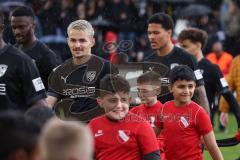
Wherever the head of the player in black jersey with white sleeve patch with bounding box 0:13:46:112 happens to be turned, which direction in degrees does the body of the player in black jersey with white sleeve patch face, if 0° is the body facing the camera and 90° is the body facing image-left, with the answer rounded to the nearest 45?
approximately 45°

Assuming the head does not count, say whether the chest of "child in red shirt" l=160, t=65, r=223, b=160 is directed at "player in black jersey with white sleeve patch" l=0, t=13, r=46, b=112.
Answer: no

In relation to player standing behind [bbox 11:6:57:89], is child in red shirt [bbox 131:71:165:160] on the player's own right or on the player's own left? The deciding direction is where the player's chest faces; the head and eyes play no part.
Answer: on the player's own left

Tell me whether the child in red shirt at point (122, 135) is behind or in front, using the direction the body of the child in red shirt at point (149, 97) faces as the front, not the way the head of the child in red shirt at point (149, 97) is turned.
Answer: in front

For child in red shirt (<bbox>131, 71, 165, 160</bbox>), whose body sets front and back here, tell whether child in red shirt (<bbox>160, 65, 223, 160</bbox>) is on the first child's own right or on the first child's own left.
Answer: on the first child's own left

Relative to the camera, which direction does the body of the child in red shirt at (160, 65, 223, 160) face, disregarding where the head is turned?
toward the camera

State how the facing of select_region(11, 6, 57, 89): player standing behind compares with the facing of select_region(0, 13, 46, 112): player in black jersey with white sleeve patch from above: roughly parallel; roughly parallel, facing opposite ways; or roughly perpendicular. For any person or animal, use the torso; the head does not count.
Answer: roughly parallel

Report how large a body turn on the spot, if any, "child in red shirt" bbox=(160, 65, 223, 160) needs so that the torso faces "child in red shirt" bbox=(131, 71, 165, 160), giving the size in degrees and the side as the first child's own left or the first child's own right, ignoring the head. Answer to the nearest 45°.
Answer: approximately 135° to the first child's own right

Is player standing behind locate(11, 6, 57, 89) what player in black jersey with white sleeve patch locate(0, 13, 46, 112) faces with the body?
no

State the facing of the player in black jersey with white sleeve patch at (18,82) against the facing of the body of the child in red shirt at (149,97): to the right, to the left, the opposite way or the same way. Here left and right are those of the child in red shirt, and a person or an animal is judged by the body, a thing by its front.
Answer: the same way

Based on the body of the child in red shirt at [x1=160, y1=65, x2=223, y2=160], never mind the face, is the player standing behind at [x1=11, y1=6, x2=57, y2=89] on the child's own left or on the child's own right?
on the child's own right

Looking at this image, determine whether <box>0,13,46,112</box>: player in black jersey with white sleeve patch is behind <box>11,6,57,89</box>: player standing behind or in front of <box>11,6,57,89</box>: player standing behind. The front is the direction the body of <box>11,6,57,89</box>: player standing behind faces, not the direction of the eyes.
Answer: in front

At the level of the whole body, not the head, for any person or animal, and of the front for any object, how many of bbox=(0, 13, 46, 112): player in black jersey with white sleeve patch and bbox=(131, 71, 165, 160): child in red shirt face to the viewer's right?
0

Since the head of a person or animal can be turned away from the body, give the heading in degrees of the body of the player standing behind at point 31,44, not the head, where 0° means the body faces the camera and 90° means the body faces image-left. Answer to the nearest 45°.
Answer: approximately 45°
